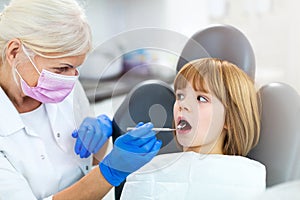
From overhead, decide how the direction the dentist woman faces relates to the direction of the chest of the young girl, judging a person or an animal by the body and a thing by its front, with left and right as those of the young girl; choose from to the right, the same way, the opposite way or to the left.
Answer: to the left

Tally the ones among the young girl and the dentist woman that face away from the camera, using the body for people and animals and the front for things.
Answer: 0

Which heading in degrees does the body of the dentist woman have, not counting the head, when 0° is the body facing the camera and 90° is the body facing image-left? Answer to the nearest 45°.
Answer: approximately 315°

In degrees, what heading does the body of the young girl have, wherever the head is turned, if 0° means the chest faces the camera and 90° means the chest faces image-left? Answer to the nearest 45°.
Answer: approximately 45°
